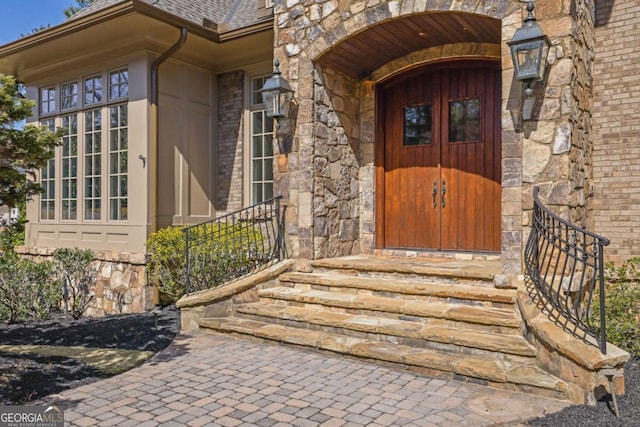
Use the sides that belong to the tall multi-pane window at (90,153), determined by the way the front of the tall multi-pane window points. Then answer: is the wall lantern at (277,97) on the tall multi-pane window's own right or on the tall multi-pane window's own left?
on the tall multi-pane window's own left

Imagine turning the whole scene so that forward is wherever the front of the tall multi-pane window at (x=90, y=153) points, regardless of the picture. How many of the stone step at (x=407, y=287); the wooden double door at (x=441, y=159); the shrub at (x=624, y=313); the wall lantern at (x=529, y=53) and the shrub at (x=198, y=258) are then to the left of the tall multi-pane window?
5

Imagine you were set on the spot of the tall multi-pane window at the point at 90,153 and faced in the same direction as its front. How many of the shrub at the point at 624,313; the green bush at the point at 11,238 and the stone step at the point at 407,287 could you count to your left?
2

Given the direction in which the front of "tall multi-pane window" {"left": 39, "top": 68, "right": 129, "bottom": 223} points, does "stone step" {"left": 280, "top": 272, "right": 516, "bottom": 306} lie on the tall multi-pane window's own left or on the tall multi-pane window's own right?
on the tall multi-pane window's own left

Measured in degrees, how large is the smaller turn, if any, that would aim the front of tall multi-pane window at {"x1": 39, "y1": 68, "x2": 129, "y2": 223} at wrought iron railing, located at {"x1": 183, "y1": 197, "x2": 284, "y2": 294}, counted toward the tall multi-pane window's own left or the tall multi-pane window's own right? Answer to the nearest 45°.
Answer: approximately 90° to the tall multi-pane window's own left

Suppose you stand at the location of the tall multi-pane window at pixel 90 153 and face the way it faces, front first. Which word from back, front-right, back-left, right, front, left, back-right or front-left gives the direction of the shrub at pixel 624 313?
left

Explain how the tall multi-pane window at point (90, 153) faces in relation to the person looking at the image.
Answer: facing the viewer and to the left of the viewer

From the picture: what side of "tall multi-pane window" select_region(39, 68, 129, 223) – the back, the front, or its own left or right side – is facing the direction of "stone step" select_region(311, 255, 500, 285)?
left

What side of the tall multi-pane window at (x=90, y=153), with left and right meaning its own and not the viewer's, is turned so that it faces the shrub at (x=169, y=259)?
left

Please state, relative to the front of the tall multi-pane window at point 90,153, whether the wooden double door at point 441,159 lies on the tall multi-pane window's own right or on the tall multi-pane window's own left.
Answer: on the tall multi-pane window's own left
